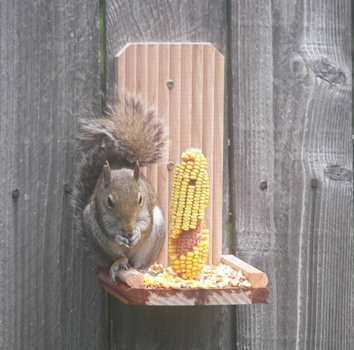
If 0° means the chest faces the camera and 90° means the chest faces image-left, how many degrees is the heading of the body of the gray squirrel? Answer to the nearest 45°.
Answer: approximately 0°

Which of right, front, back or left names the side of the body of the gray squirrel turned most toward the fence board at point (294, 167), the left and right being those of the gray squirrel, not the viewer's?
left
